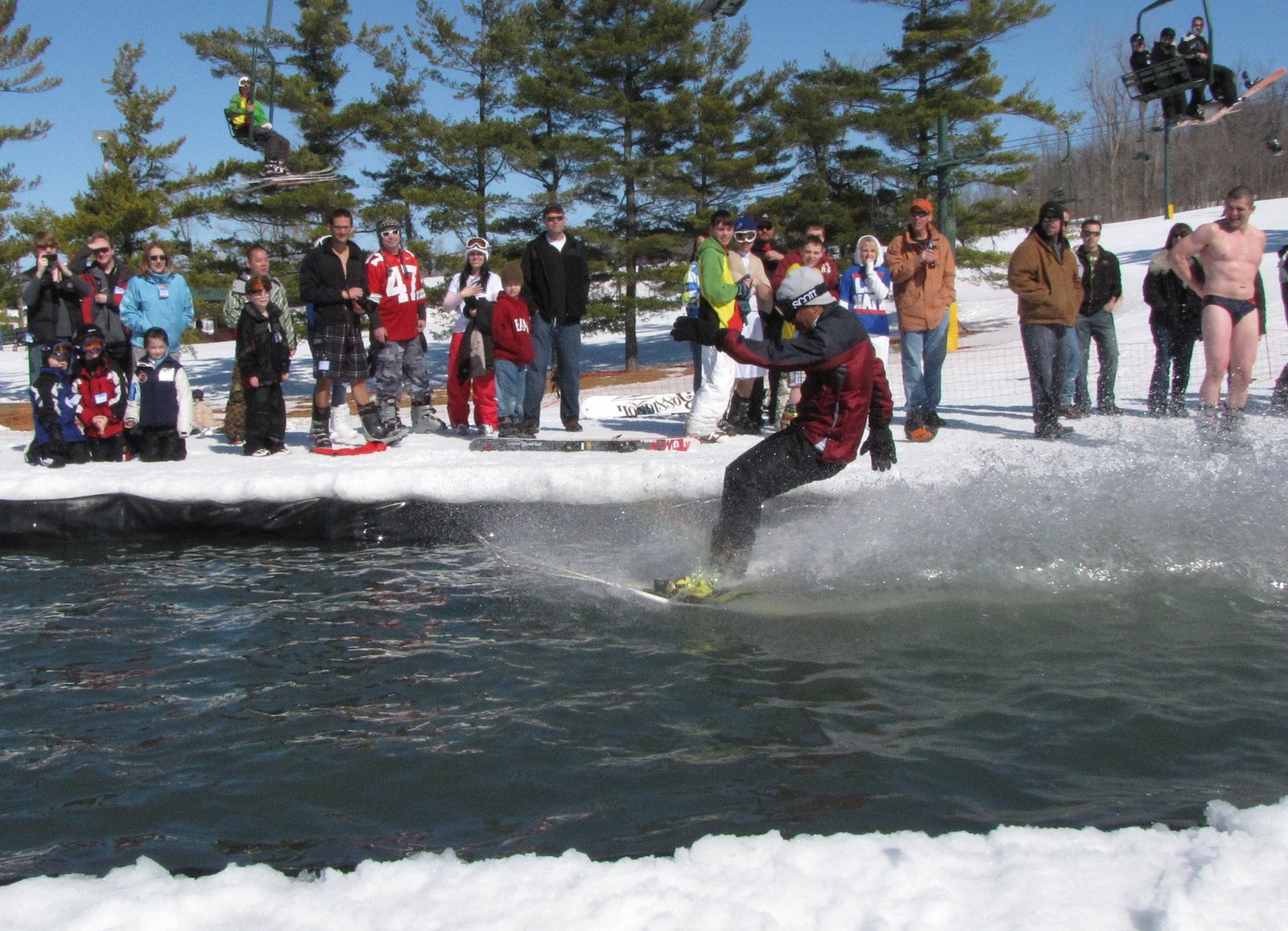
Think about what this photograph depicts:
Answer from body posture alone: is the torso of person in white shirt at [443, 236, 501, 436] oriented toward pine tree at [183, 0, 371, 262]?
no

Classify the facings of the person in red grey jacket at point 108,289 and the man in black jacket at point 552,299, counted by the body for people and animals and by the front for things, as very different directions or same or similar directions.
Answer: same or similar directions

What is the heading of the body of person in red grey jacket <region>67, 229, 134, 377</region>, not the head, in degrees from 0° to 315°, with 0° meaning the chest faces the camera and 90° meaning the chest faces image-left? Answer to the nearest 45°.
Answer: approximately 0°

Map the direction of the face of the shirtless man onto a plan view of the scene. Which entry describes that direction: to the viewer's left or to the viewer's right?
to the viewer's left

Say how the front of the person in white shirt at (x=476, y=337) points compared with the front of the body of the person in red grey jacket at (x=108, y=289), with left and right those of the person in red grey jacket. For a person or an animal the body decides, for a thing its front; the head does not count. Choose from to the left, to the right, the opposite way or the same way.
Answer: the same way

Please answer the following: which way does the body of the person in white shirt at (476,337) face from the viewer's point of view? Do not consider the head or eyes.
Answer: toward the camera

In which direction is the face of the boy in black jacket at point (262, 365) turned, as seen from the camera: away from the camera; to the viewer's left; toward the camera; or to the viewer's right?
toward the camera

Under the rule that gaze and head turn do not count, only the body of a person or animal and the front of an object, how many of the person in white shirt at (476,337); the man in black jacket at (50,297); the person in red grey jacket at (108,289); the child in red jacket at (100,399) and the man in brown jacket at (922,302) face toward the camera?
5

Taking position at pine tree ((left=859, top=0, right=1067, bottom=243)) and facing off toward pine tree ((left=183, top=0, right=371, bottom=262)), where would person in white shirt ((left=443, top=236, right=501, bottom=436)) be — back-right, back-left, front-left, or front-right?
front-left

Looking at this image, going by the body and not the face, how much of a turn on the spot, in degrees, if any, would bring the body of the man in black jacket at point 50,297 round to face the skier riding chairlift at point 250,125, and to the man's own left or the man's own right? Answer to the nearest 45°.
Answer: approximately 135° to the man's own left

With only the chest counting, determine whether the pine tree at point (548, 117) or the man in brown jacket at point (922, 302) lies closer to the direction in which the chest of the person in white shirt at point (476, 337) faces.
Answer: the man in brown jacket

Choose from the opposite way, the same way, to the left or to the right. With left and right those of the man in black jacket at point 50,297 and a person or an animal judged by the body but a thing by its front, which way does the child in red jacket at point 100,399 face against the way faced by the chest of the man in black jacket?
the same way

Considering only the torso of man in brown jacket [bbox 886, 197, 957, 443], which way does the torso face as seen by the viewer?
toward the camera

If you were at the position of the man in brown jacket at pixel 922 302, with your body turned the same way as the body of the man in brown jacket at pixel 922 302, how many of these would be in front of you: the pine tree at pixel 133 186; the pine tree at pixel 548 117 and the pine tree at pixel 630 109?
0

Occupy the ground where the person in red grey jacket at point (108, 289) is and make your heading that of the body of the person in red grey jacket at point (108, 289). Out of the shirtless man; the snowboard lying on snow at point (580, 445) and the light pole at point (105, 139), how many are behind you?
1

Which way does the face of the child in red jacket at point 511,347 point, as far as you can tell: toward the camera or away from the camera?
toward the camera

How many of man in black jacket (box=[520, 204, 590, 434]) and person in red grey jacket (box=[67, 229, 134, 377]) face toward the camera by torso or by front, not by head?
2

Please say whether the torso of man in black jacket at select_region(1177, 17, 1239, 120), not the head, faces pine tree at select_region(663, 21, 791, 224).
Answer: no
